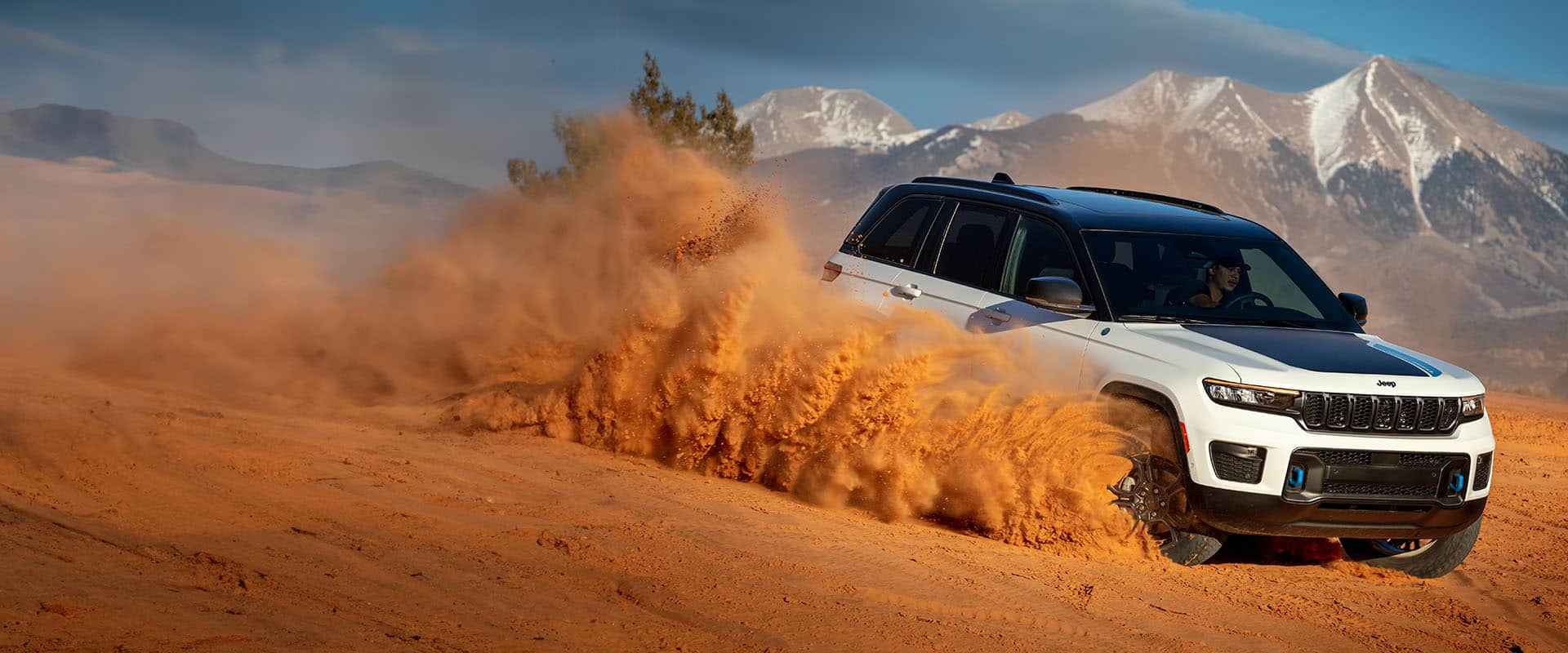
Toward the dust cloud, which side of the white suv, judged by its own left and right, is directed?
back

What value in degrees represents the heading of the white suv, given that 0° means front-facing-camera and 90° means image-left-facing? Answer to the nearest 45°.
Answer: approximately 315°

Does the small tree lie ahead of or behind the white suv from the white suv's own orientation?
behind
